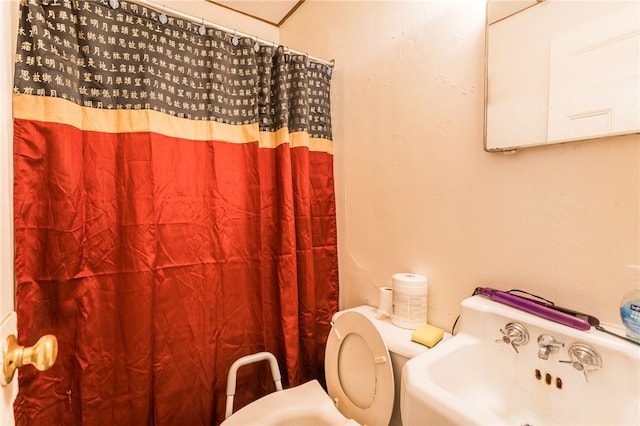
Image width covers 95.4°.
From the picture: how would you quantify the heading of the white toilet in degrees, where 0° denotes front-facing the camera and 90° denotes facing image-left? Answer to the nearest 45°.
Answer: approximately 45°

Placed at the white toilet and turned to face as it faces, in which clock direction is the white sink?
The white sink is roughly at 9 o'clock from the white toilet.

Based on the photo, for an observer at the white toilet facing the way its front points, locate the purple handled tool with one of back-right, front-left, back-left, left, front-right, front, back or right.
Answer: left
